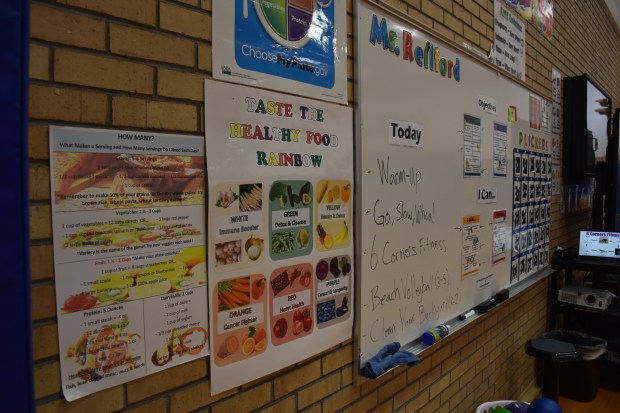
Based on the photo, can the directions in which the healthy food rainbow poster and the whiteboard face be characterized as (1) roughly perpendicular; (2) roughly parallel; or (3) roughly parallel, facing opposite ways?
roughly parallel

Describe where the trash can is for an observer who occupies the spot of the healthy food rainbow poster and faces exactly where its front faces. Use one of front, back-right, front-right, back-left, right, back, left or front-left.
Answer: left

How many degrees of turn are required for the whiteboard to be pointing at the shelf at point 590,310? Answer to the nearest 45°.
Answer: approximately 90° to its left

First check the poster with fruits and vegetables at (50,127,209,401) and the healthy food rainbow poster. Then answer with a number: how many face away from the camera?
0

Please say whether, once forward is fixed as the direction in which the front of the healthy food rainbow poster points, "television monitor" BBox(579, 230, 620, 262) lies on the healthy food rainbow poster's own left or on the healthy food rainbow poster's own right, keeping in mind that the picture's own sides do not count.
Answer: on the healthy food rainbow poster's own left

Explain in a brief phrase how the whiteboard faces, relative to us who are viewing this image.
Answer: facing the viewer and to the right of the viewer

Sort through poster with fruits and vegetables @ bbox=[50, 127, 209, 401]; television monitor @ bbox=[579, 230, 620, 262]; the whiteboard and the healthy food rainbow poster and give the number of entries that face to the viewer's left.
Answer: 0

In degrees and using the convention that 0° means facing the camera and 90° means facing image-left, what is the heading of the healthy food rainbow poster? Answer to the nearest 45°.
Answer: approximately 315°

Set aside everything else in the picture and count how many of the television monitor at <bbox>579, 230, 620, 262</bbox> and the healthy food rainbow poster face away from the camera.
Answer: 0

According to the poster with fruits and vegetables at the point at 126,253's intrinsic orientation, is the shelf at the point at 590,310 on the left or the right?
on its left

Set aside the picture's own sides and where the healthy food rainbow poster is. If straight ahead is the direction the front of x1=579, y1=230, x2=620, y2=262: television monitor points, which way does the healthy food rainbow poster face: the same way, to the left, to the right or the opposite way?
to the left

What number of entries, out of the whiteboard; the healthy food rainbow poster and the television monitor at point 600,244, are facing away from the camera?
0

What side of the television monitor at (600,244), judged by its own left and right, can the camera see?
front

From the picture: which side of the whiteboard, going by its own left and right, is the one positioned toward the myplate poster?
right

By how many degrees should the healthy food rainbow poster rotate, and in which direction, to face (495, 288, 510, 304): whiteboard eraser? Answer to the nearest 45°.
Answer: approximately 90° to its left

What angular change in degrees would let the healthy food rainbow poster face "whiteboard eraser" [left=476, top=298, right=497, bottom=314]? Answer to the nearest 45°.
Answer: approximately 90° to its left
